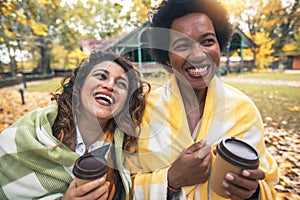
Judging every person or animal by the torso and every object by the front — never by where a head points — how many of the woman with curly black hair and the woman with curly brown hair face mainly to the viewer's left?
0

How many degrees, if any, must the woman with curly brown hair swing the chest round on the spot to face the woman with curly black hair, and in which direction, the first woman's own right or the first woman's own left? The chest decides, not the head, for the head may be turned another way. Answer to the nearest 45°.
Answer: approximately 45° to the first woman's own left

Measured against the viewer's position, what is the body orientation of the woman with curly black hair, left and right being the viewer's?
facing the viewer

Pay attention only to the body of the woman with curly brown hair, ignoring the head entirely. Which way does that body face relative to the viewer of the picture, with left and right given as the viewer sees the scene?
facing the viewer and to the right of the viewer

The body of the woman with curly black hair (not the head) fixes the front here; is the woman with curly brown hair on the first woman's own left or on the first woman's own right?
on the first woman's own right

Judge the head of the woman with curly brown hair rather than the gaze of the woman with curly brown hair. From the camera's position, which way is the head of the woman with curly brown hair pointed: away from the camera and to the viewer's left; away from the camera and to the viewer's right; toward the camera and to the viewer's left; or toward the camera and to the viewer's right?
toward the camera and to the viewer's right
